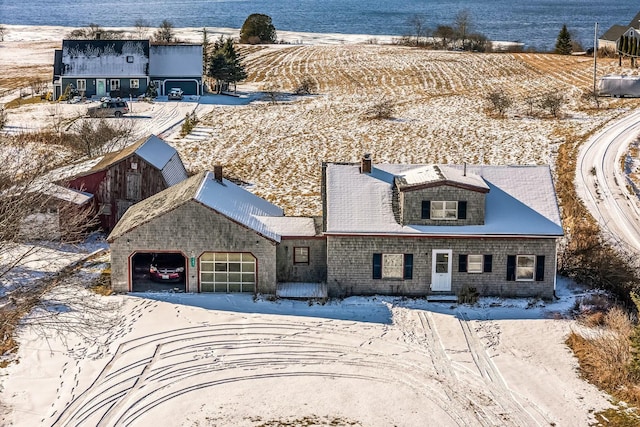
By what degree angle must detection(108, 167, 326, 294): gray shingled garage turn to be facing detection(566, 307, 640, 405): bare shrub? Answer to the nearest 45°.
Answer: approximately 45° to its left

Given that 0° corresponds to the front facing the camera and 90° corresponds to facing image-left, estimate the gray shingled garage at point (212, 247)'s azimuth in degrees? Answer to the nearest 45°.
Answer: approximately 0°

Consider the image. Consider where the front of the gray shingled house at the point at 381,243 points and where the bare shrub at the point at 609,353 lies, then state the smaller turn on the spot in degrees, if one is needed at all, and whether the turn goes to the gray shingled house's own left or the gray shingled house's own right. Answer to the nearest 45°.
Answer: approximately 45° to the gray shingled house's own left

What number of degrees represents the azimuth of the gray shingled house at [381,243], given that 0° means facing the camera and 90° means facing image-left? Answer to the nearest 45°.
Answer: approximately 0°
